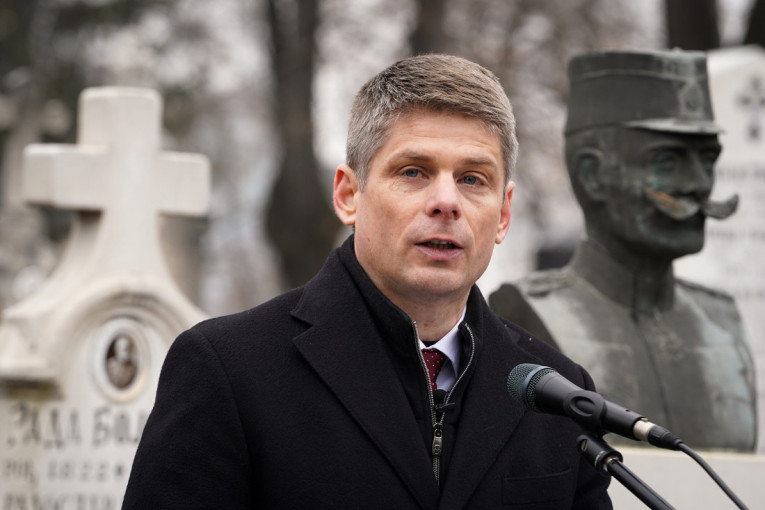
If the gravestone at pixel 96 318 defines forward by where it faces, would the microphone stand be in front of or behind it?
in front

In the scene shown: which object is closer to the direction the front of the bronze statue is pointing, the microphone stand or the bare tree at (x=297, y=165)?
the microphone stand

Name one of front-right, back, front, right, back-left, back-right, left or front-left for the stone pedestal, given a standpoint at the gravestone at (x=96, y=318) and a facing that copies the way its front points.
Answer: front-left

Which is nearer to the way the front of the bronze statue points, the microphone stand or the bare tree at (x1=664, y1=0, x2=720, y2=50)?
the microphone stand

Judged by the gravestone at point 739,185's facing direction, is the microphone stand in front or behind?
in front

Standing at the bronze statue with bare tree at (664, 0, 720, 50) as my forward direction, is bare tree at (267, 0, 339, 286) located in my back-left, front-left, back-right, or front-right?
front-left

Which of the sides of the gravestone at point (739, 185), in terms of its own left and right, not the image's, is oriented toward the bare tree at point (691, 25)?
back

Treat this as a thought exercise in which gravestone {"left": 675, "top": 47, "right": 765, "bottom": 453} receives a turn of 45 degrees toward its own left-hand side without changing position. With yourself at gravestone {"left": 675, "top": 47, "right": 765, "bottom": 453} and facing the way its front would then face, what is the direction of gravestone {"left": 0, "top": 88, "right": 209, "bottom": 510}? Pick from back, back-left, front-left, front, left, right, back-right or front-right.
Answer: right

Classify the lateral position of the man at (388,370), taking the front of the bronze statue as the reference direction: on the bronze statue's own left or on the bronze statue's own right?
on the bronze statue's own right

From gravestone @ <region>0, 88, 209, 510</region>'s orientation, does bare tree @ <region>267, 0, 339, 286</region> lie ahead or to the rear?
to the rear

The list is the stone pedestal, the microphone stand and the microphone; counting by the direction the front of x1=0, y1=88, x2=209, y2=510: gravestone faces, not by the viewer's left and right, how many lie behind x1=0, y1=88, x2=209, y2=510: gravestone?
0

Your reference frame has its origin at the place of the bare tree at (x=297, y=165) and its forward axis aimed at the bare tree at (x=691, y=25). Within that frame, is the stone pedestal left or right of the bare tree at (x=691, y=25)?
right

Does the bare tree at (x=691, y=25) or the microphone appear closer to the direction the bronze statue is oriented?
the microphone

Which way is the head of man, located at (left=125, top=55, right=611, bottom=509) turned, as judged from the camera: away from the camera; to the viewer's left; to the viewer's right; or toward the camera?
toward the camera

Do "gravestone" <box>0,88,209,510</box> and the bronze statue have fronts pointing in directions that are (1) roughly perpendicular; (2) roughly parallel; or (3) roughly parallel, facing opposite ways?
roughly parallel

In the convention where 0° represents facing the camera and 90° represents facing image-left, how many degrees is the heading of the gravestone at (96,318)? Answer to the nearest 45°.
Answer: approximately 0°
